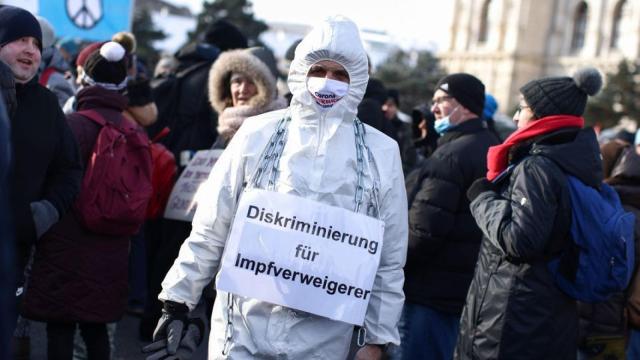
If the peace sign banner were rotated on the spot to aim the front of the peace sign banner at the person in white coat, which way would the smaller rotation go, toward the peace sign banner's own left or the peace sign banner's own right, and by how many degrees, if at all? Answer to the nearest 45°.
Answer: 0° — it already faces them

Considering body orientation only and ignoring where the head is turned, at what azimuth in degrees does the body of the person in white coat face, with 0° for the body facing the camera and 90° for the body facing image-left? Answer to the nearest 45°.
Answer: approximately 0°

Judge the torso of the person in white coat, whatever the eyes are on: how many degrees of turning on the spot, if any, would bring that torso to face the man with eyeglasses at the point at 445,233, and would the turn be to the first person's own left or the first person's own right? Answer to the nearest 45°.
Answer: approximately 135° to the first person's own left

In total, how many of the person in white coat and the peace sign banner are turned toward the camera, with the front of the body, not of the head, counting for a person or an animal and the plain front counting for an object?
2

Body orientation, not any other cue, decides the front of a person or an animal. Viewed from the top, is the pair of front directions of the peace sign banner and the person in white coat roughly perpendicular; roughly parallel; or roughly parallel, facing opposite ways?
roughly parallel

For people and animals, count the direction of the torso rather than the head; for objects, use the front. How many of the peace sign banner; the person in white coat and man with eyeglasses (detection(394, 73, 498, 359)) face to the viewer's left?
1

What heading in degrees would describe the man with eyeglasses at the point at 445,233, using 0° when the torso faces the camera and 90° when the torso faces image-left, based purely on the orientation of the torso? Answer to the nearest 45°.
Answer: approximately 90°

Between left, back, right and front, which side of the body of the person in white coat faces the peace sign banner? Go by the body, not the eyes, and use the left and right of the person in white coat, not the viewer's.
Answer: back

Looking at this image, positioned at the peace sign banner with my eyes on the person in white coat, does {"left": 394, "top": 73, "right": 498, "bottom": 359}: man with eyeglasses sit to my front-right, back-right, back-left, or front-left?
front-left

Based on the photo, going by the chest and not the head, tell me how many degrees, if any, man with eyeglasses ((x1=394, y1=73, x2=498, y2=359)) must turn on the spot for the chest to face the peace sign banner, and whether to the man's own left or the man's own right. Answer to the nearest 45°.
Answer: approximately 45° to the man's own right

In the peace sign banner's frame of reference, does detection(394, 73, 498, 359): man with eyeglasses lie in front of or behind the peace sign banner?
in front

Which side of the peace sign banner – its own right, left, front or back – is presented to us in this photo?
front

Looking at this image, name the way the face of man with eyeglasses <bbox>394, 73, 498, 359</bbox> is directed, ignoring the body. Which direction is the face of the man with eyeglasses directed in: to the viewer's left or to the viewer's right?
to the viewer's left
